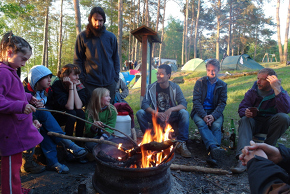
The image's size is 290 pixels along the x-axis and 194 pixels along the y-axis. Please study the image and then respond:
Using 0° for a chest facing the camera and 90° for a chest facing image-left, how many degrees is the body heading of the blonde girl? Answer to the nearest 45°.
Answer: approximately 315°

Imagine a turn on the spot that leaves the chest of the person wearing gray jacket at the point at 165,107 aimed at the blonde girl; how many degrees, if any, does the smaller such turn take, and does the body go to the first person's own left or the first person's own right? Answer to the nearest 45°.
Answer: approximately 45° to the first person's own right

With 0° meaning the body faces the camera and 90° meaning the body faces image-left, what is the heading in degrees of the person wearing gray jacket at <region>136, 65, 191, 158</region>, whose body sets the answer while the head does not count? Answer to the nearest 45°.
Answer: approximately 0°

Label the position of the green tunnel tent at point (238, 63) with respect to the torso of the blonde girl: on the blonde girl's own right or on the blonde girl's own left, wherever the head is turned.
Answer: on the blonde girl's own left

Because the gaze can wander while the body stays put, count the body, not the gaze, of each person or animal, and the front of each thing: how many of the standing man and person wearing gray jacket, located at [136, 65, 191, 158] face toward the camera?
2

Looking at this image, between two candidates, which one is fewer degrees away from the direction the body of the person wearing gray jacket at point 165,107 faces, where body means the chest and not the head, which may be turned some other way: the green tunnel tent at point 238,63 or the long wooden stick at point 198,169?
the long wooden stick
